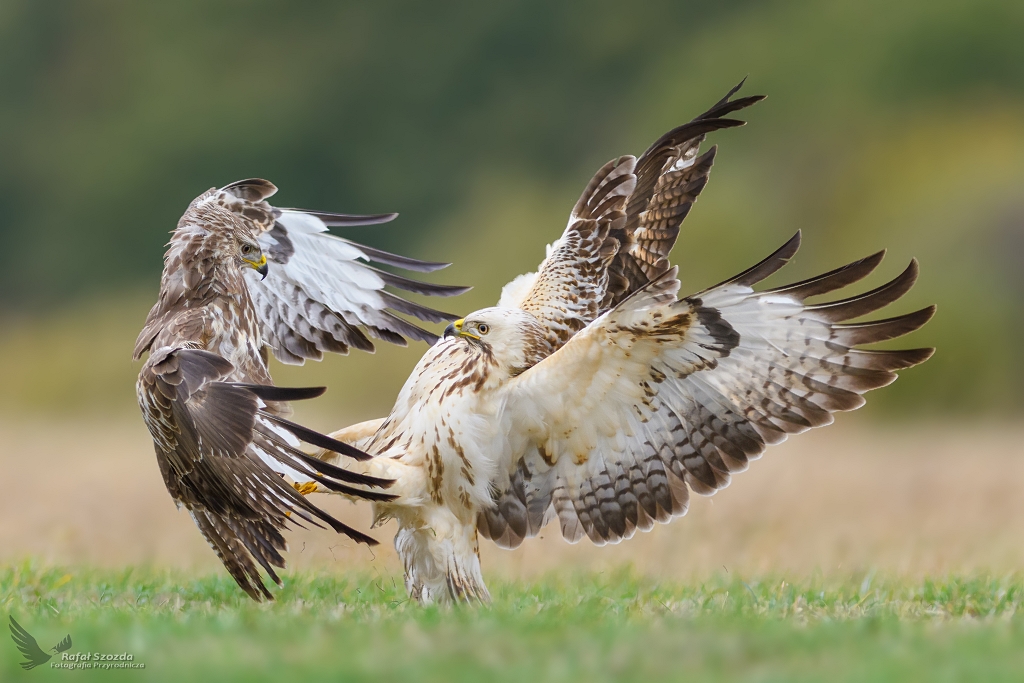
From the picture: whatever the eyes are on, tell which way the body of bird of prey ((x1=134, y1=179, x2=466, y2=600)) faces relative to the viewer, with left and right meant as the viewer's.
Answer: facing to the right of the viewer

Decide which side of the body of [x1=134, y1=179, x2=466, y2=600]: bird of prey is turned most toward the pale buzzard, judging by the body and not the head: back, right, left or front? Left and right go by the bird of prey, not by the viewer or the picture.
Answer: front
